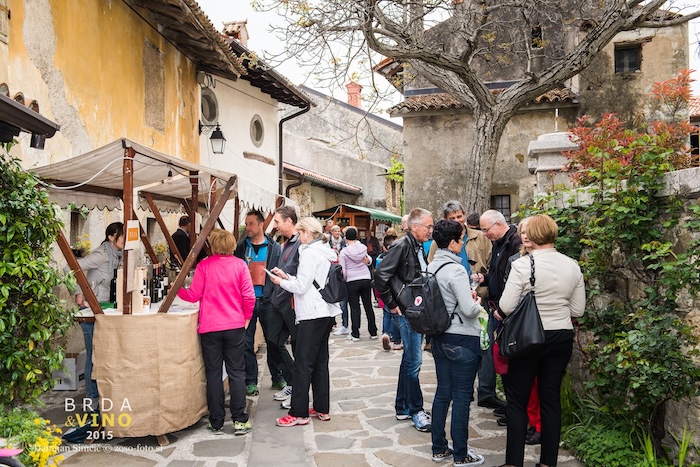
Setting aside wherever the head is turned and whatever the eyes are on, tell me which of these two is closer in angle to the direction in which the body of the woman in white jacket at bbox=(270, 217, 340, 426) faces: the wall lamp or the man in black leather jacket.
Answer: the wall lamp

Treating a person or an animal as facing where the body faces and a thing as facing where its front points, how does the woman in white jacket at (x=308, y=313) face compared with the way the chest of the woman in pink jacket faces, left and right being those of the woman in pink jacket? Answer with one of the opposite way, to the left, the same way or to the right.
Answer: to the left

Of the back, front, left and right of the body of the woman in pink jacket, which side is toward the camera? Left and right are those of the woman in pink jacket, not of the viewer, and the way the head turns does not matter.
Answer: back

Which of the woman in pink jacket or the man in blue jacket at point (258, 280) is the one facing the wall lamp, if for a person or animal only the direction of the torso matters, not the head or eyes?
the woman in pink jacket

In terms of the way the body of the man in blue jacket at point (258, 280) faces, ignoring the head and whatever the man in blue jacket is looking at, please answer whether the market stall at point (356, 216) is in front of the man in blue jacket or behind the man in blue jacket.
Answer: behind

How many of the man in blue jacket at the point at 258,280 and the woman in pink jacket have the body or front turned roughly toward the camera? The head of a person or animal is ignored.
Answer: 1

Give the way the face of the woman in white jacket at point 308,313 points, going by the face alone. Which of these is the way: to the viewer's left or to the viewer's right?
to the viewer's left

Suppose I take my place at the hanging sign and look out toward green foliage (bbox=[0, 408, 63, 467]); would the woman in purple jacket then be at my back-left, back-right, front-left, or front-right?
back-left

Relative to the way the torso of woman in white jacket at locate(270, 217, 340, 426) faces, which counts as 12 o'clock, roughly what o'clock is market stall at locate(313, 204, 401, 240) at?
The market stall is roughly at 3 o'clock from the woman in white jacket.

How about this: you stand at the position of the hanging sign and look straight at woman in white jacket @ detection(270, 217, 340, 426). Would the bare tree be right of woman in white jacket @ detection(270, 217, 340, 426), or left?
left

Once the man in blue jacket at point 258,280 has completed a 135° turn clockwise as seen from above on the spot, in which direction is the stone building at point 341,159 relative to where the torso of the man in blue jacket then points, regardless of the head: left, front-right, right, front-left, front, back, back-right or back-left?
front-right

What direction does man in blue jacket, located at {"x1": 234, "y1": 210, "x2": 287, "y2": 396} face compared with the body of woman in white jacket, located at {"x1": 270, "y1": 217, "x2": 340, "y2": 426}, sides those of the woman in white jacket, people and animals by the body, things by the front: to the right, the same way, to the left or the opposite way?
to the left

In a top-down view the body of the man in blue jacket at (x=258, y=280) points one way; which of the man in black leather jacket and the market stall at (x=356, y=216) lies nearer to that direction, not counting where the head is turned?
the man in black leather jacket

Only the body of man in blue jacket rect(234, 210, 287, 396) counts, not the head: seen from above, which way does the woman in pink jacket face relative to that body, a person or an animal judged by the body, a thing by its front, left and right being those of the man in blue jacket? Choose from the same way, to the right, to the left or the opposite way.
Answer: the opposite way

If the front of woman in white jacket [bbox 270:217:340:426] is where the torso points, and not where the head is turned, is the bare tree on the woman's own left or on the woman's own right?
on the woman's own right
